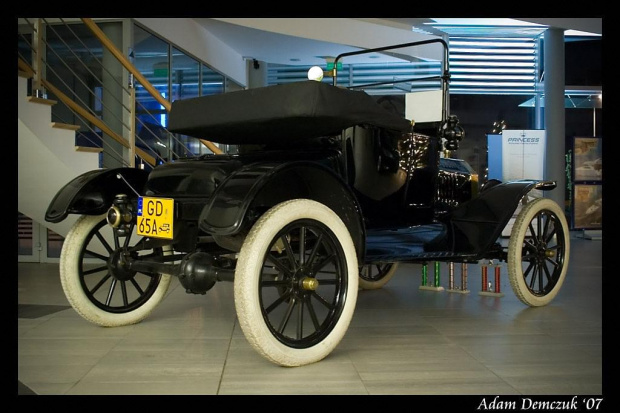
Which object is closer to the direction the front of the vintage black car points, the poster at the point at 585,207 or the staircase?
the poster

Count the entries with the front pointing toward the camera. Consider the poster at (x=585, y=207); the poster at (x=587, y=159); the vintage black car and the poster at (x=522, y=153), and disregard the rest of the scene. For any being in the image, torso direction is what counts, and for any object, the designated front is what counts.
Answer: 3

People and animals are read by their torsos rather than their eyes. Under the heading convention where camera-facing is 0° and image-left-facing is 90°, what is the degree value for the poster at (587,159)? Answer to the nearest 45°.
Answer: approximately 0°

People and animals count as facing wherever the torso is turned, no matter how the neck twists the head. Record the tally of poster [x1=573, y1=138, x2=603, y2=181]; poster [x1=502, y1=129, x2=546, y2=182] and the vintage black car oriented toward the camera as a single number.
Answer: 2

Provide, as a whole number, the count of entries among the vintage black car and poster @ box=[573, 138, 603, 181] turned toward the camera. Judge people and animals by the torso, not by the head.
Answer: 1

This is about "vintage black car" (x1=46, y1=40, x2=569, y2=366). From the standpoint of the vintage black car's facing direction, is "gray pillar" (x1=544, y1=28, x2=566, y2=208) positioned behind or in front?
in front

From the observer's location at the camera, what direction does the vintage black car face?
facing away from the viewer and to the right of the viewer

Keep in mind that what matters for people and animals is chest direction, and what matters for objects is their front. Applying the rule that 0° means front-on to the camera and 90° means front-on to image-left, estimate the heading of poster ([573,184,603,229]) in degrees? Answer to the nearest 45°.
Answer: approximately 0°
